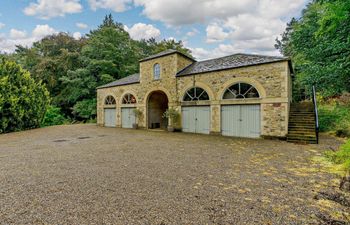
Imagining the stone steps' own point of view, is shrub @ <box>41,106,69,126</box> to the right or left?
on its right

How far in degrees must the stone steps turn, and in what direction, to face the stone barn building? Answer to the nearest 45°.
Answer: approximately 90° to its right

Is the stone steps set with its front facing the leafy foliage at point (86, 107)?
no

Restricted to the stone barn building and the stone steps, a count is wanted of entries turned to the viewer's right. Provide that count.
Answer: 0

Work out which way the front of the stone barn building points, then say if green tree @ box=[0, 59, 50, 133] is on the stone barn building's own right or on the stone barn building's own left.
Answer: on the stone barn building's own right

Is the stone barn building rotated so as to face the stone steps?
no

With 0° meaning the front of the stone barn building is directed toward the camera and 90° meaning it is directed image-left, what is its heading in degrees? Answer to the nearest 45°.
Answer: approximately 45°

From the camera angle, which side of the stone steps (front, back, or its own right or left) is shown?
front

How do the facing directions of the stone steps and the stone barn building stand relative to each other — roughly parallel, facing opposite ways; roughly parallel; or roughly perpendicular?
roughly parallel
